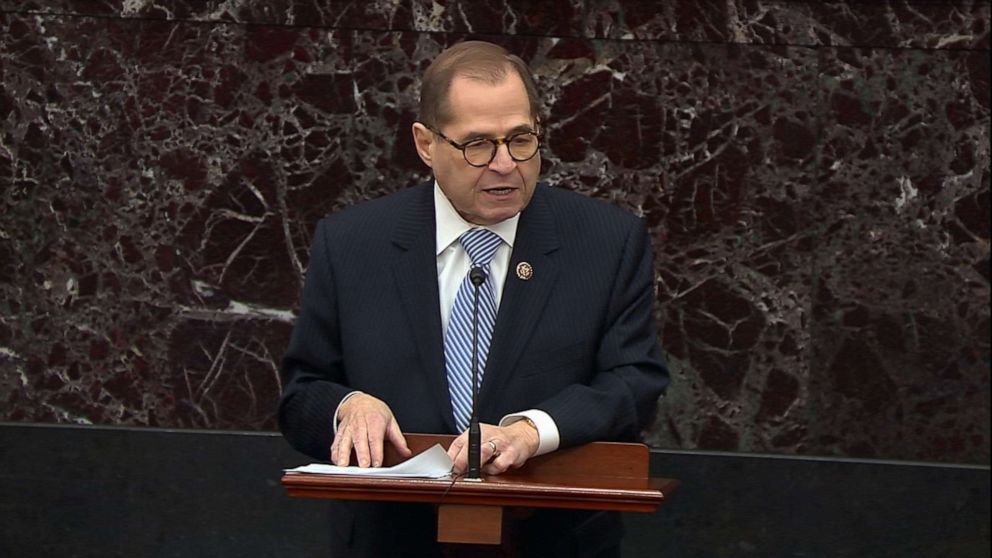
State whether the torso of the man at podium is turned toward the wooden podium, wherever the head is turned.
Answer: yes

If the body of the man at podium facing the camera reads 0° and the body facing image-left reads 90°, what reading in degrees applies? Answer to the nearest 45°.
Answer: approximately 0°

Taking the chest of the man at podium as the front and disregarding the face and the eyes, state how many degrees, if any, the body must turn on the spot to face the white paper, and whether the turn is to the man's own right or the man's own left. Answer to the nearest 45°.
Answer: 0° — they already face it
